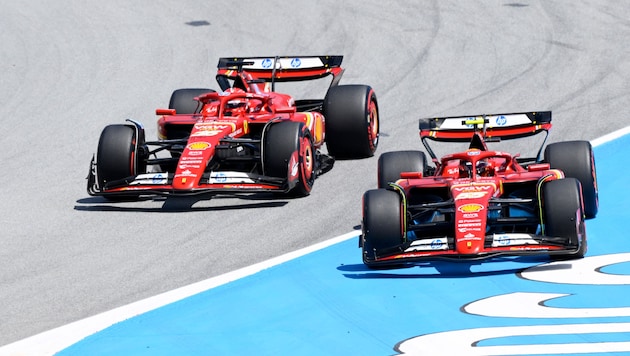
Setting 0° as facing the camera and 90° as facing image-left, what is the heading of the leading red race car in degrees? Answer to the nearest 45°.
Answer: approximately 0°

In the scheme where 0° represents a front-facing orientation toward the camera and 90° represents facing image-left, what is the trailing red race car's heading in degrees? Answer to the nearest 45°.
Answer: approximately 0°

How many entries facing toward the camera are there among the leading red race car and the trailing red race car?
2

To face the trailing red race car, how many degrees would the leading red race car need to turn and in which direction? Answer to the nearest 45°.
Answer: approximately 135° to its right
